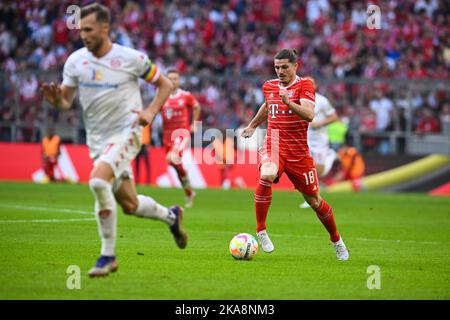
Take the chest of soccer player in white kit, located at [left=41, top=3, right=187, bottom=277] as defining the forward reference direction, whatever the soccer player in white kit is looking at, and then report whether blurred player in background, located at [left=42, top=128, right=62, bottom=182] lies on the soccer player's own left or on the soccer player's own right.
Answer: on the soccer player's own right

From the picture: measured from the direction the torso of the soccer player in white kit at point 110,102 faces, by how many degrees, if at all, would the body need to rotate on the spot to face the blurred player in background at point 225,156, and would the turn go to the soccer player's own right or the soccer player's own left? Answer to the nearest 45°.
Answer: approximately 135° to the soccer player's own right

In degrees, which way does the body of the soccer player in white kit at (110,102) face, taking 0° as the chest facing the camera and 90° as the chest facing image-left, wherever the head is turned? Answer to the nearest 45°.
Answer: approximately 45°

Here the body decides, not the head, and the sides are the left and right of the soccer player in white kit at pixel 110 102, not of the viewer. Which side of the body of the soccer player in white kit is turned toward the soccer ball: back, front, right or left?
back

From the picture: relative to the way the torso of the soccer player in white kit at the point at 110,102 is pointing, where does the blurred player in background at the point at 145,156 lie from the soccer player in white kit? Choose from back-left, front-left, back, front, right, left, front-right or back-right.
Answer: back-right

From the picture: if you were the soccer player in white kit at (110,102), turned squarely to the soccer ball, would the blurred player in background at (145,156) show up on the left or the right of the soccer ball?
left

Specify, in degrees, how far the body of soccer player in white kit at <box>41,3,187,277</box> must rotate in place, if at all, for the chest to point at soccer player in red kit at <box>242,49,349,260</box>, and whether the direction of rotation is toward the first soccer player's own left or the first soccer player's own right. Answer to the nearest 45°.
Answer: approximately 180°
